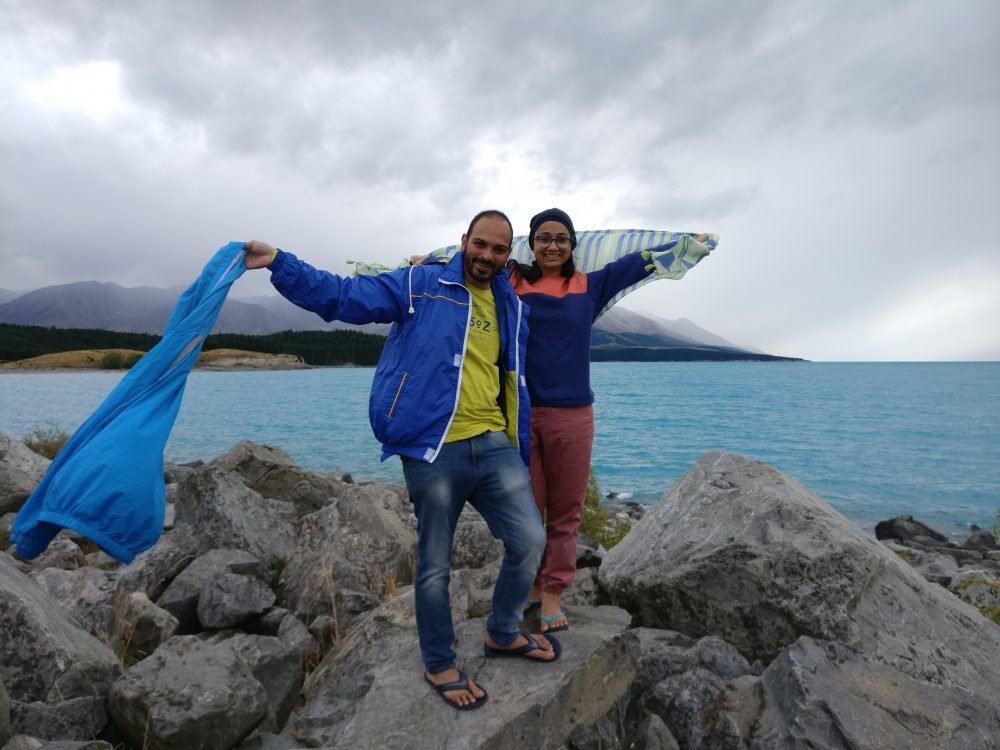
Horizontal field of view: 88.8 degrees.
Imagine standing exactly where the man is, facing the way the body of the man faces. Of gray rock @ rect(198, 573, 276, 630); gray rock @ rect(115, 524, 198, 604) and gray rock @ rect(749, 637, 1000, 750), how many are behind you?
2

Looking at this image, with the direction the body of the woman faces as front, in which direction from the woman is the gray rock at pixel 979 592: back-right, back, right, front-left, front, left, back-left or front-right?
back-left

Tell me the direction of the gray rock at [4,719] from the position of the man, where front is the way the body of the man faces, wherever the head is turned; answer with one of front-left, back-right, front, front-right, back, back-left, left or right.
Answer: back-right

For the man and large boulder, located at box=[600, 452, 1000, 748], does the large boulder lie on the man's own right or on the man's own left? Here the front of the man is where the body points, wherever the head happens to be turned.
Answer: on the man's own left

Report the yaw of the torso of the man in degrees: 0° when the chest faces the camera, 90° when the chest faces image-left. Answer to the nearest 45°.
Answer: approximately 315°

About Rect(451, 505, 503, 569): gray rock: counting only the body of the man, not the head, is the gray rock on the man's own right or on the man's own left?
on the man's own left

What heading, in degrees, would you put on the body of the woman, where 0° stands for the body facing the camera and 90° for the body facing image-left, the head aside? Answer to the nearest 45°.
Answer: approximately 0°

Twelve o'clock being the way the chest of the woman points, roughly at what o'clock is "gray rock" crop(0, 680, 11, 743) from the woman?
The gray rock is roughly at 2 o'clock from the woman.
